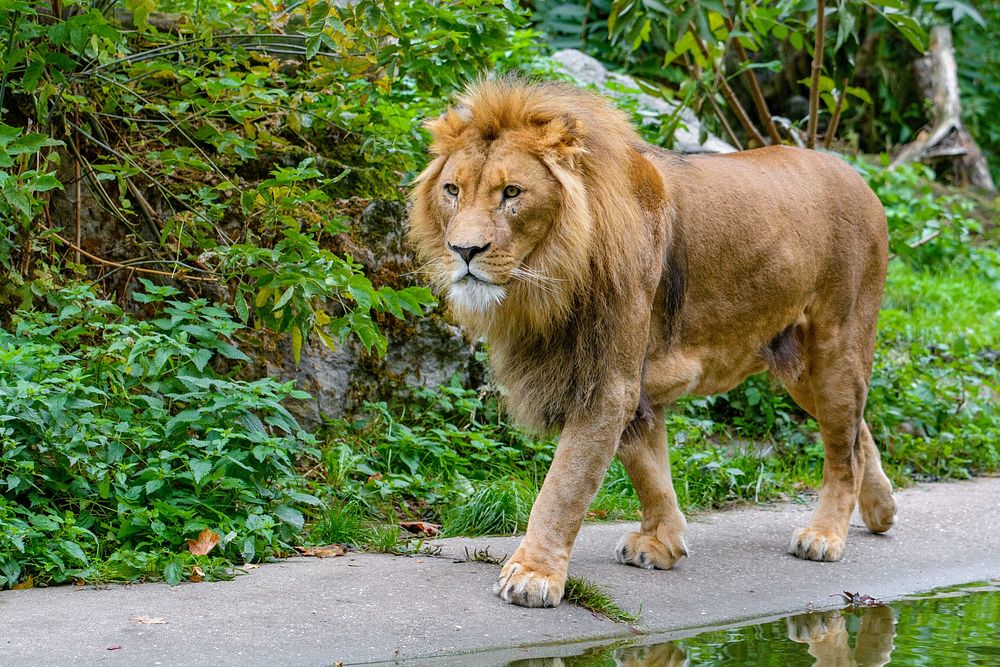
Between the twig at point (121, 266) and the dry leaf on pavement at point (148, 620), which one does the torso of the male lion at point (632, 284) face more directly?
the dry leaf on pavement

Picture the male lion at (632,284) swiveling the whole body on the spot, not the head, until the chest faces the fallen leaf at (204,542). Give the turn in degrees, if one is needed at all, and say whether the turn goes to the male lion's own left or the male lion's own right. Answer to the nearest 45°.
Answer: approximately 45° to the male lion's own right

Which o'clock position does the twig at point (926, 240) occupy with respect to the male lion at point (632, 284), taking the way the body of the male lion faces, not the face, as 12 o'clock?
The twig is roughly at 5 o'clock from the male lion.

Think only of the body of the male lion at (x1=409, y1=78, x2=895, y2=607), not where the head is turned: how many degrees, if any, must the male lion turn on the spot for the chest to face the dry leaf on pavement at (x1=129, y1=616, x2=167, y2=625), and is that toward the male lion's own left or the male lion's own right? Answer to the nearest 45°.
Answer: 0° — it already faces it

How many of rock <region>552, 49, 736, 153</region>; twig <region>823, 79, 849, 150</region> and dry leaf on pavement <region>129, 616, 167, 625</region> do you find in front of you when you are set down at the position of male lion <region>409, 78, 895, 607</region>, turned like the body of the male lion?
1

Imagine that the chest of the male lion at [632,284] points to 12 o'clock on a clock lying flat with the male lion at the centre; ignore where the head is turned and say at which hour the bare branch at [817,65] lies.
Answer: The bare branch is roughly at 5 o'clock from the male lion.

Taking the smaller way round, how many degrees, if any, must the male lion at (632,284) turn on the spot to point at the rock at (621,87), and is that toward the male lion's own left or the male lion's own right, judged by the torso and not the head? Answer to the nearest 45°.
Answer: approximately 135° to the male lion's own right

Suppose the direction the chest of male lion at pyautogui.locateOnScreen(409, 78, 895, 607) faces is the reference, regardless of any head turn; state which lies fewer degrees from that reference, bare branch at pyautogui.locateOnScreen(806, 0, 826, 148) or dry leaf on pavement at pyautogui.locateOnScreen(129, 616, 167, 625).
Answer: the dry leaf on pavement

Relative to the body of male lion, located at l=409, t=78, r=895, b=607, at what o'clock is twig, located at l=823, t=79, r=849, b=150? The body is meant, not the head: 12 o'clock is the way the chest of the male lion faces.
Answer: The twig is roughly at 5 o'clock from the male lion.

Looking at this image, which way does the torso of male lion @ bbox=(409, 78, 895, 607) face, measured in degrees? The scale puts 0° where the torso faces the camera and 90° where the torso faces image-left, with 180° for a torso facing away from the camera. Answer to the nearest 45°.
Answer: approximately 45°

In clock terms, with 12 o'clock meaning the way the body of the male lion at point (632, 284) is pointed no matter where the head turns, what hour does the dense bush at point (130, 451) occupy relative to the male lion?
The dense bush is roughly at 1 o'clock from the male lion.
